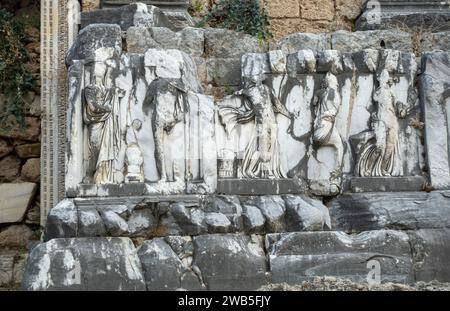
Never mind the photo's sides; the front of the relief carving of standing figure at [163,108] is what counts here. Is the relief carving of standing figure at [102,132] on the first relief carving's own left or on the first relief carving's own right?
on the first relief carving's own right

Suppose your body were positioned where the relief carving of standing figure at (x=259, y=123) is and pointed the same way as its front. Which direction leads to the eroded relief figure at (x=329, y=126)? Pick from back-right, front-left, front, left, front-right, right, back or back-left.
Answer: left

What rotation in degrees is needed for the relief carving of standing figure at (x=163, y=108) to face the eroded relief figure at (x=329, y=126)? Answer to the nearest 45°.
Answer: approximately 90° to its left

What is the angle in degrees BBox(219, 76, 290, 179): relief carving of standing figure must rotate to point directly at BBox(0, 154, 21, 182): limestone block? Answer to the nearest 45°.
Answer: approximately 135° to its right

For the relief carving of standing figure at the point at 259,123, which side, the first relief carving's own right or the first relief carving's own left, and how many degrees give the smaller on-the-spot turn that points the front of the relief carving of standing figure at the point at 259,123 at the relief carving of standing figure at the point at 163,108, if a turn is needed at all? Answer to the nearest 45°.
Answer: approximately 90° to the first relief carving's own right

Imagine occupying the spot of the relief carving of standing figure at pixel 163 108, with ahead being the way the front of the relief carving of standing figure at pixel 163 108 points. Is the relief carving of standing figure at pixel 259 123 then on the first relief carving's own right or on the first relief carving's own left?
on the first relief carving's own left

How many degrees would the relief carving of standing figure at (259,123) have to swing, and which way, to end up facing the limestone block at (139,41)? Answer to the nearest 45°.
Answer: approximately 90° to its right

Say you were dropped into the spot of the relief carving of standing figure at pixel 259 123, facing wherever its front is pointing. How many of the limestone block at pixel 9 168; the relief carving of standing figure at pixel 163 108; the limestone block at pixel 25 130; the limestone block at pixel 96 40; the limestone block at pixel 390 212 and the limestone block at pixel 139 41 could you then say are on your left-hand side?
1

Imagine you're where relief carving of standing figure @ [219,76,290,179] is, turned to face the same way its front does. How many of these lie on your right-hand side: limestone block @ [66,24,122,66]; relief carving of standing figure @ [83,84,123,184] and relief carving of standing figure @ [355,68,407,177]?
2

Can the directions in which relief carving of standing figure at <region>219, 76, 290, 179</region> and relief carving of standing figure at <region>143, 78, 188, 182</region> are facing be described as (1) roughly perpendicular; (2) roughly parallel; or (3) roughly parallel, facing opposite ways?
roughly parallel

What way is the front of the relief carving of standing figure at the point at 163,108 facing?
toward the camera

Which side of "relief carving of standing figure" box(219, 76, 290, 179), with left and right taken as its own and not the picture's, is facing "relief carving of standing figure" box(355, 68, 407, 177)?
left

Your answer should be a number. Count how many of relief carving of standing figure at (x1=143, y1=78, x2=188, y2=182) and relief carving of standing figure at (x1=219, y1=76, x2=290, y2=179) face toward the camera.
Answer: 2
